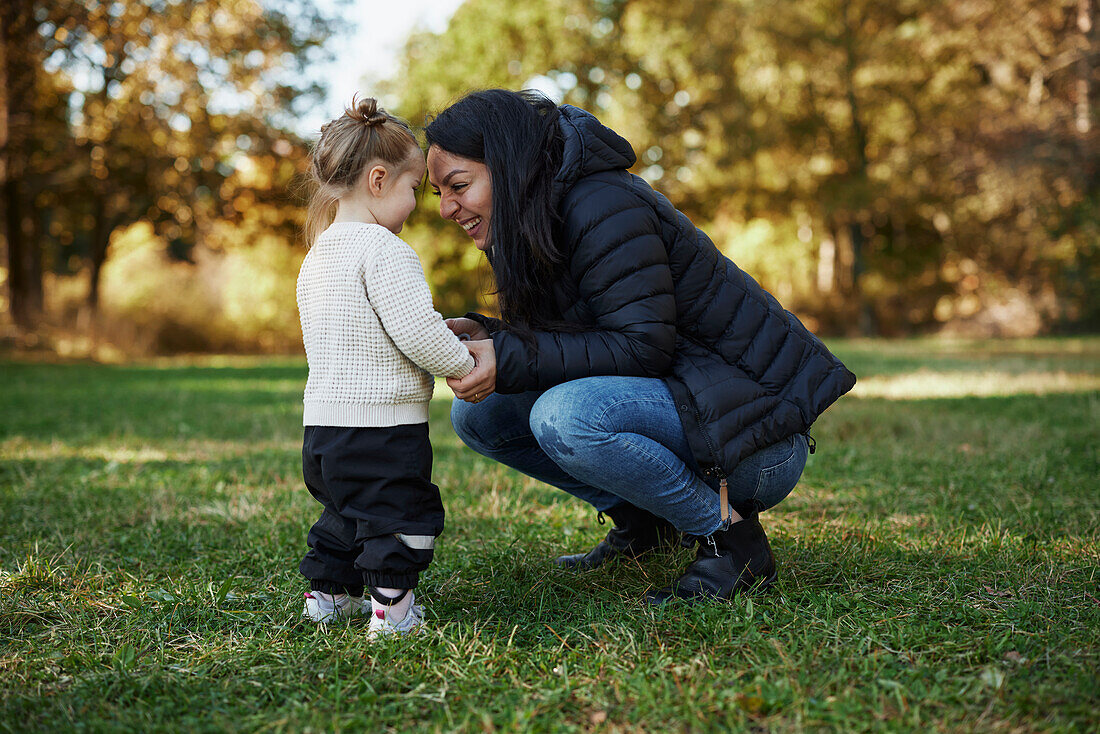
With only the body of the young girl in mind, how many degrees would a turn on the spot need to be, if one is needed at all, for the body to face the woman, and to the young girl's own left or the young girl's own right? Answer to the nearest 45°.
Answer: approximately 45° to the young girl's own right

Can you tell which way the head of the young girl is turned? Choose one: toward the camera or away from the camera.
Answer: away from the camera

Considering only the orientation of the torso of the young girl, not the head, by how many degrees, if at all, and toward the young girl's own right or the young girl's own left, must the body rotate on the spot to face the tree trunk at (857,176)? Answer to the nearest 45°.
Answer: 0° — they already face it

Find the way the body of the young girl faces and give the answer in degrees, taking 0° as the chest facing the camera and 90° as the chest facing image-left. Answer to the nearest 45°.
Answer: approximately 225°

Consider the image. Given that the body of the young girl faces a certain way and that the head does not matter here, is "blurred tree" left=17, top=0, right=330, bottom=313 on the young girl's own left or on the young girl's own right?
on the young girl's own left

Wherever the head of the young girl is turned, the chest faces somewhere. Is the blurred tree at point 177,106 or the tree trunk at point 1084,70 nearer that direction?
the tree trunk

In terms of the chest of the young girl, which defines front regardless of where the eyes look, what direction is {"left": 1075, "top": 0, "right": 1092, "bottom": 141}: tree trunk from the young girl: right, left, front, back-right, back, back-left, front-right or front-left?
front

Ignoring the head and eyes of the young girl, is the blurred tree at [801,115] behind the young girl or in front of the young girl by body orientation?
in front
